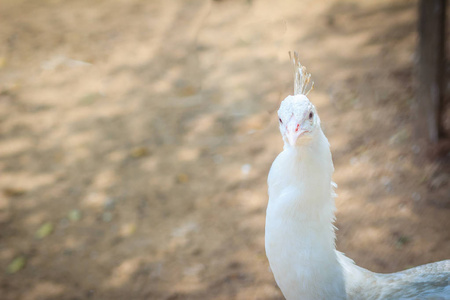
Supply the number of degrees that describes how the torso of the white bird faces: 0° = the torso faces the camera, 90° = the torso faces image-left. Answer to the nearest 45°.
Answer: approximately 45°
